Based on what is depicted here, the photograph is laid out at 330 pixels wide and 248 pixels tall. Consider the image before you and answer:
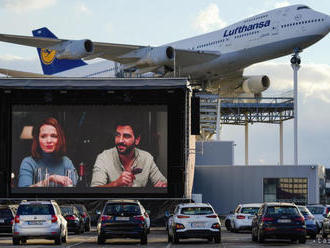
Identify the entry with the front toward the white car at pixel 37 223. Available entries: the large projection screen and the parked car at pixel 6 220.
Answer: the large projection screen

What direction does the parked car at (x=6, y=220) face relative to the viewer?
away from the camera

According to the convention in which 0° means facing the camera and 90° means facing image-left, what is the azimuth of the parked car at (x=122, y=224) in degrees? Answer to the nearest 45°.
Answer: approximately 180°

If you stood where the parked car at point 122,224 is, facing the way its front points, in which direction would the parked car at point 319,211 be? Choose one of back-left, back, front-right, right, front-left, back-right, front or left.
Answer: front-right

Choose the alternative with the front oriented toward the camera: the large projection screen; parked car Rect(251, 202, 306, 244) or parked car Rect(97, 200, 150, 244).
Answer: the large projection screen

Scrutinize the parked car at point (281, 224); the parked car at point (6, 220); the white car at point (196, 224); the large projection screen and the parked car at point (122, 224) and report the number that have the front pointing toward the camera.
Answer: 1

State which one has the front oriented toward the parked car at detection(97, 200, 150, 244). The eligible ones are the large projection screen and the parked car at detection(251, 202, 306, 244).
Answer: the large projection screen

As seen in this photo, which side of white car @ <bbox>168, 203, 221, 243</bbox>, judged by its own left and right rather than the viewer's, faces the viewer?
back

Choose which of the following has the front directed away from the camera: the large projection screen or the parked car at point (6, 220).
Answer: the parked car

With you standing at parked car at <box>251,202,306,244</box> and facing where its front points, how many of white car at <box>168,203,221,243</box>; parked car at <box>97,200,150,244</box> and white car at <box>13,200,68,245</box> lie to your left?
3

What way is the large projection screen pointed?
toward the camera

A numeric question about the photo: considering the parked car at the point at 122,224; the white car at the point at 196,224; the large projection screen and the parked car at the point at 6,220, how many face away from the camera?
3

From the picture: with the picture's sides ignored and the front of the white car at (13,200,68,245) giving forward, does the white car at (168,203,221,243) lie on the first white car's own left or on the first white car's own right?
on the first white car's own right

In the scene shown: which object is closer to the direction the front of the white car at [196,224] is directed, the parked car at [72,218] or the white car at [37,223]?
the parked car

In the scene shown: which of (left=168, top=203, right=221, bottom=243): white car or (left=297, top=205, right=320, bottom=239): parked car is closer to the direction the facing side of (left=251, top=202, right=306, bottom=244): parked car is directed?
the parked car

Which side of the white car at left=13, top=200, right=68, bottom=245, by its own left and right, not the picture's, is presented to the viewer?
back

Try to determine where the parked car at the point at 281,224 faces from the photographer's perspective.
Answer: facing away from the viewer
